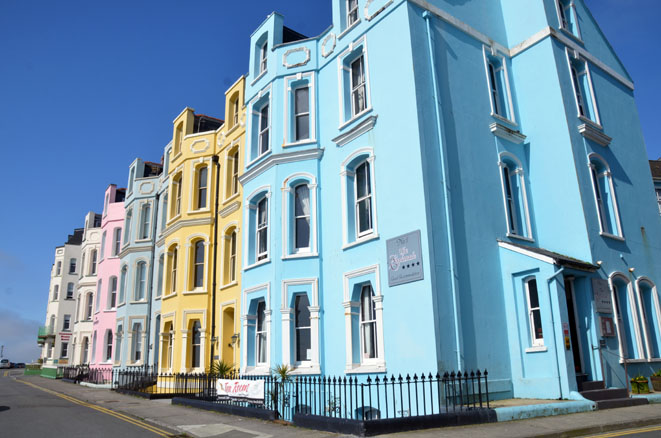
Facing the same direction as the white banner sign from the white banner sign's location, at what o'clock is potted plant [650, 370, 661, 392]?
The potted plant is roughly at 8 o'clock from the white banner sign.

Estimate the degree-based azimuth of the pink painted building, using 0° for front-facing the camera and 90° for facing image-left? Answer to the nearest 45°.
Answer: approximately 45°

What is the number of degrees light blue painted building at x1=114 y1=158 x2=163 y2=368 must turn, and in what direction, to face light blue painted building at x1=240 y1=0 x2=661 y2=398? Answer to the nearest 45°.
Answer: approximately 90° to its left

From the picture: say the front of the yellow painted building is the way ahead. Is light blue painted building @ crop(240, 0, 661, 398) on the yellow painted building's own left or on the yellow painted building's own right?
on the yellow painted building's own left

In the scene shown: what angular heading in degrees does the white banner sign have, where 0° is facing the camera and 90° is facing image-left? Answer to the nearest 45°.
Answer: approximately 45°

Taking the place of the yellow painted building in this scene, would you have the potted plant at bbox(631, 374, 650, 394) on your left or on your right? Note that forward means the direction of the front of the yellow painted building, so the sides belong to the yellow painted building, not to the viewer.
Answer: on your left

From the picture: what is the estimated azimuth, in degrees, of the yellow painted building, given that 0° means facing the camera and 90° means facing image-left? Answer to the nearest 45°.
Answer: approximately 45°

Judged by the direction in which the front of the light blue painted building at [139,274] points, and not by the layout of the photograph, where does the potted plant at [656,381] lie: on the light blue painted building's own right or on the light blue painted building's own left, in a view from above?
on the light blue painted building's own left

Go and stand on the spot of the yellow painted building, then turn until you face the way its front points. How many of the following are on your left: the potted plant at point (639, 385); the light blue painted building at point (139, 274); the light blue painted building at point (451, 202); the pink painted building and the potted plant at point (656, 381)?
3

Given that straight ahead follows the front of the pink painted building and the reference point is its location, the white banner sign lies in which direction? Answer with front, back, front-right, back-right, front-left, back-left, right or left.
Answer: front-left
